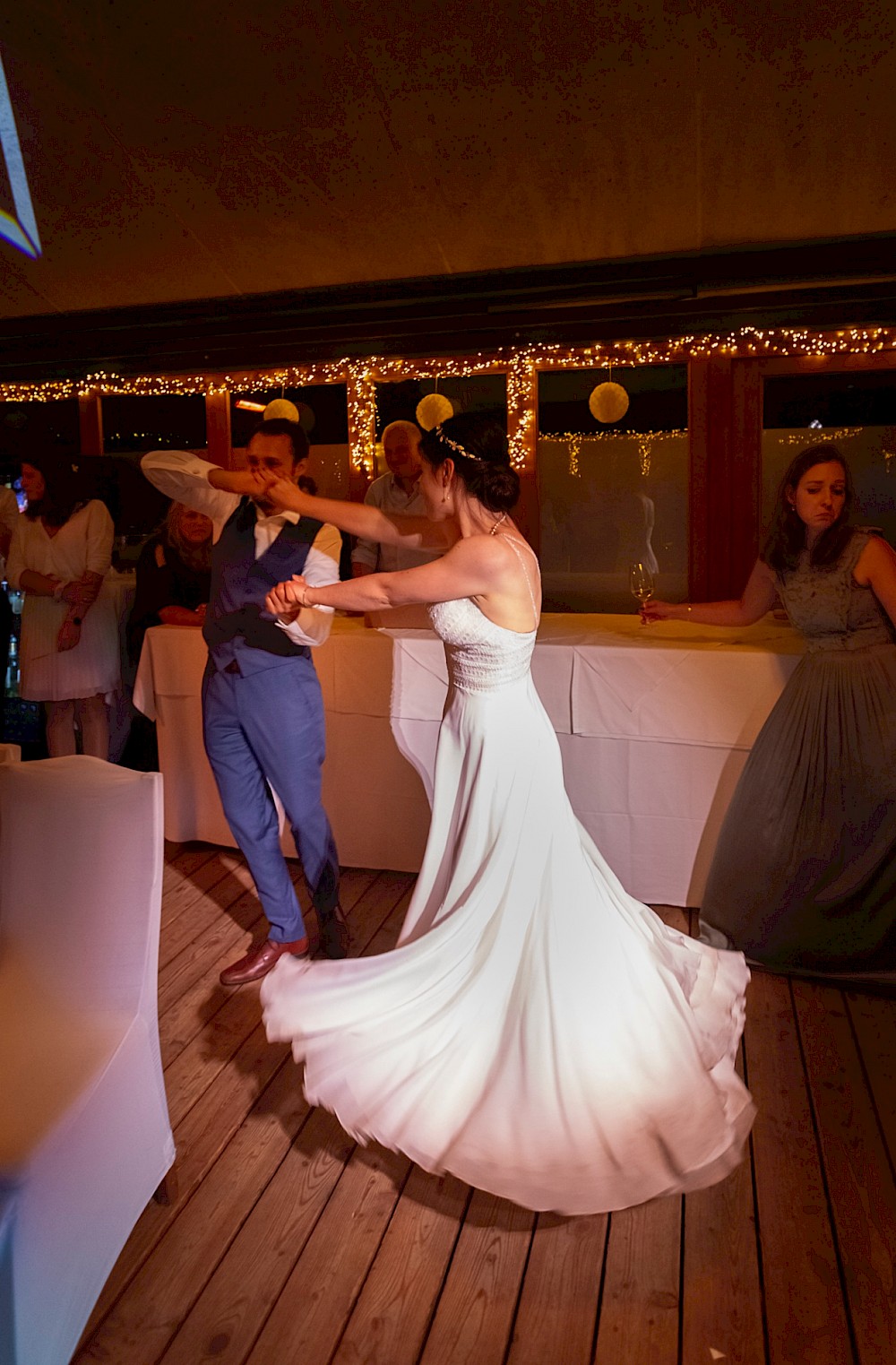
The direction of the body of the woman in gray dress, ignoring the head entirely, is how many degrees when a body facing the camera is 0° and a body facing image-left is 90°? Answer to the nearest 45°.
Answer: approximately 0°

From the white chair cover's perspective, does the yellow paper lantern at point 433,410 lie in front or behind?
behind

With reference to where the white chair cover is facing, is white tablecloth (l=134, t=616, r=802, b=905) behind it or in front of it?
behind

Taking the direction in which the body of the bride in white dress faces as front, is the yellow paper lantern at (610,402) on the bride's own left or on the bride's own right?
on the bride's own right

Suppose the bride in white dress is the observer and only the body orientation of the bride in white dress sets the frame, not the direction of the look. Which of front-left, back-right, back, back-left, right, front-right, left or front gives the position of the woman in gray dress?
back-right

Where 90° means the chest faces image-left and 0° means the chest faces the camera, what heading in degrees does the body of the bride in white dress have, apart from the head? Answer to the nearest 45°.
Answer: approximately 90°

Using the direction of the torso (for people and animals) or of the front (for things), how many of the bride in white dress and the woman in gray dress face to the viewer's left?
1

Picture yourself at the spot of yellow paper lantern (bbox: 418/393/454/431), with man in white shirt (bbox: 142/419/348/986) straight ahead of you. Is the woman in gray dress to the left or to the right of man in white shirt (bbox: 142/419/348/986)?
left

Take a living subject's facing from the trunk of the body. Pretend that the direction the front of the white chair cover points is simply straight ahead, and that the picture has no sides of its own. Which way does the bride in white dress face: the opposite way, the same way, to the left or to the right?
to the right

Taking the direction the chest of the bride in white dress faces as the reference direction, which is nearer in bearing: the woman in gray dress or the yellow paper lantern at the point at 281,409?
the yellow paper lantern

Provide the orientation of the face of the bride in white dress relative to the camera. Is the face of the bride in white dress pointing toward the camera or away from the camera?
away from the camera

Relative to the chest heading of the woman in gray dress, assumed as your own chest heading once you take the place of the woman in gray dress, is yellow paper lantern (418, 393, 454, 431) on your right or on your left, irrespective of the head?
on your right

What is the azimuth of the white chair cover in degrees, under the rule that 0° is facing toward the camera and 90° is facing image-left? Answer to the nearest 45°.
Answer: approximately 45°
